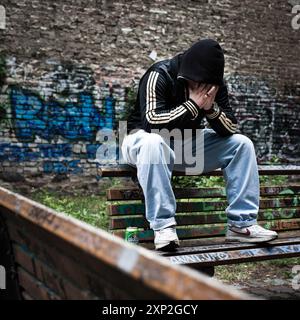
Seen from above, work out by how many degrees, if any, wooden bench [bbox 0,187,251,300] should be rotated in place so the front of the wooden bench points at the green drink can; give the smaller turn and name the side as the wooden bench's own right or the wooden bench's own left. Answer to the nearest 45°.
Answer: approximately 45° to the wooden bench's own left

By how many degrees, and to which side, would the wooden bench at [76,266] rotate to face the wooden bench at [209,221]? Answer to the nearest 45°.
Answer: approximately 45° to its left

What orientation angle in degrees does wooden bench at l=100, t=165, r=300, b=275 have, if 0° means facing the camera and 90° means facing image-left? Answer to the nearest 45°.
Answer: approximately 0°

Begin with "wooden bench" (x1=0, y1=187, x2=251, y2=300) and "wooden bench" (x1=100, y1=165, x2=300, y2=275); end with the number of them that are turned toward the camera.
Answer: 1

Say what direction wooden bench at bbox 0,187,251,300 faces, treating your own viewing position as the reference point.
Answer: facing away from the viewer and to the right of the viewer

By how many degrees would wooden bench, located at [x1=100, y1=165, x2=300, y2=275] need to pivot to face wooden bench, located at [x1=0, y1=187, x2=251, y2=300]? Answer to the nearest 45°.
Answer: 0° — it already faces it

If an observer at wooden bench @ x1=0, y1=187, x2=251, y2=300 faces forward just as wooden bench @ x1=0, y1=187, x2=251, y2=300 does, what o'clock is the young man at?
The young man is roughly at 11 o'clock from the wooden bench.
